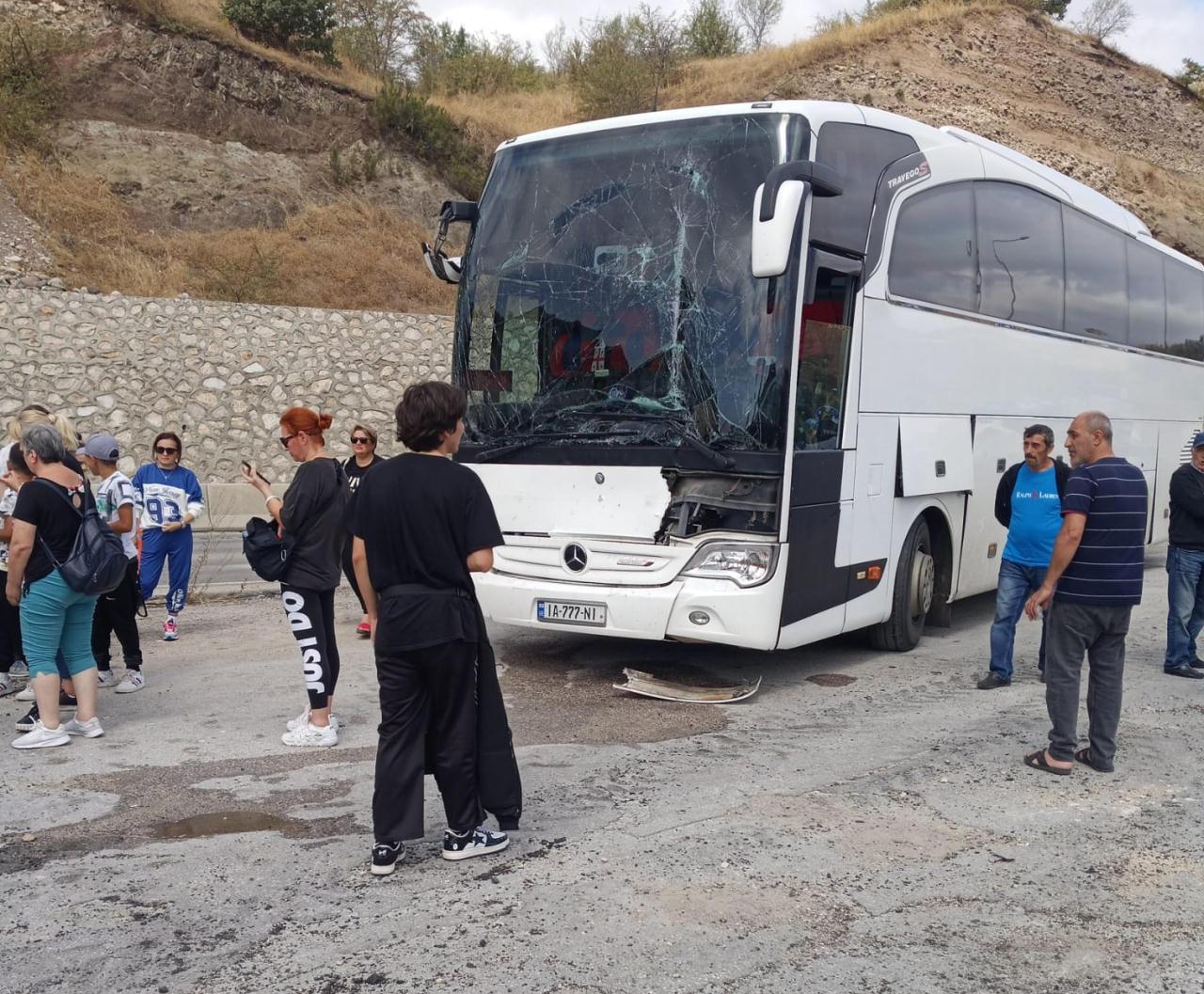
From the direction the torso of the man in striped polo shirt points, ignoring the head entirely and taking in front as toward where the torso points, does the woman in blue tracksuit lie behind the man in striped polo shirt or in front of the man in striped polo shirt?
in front

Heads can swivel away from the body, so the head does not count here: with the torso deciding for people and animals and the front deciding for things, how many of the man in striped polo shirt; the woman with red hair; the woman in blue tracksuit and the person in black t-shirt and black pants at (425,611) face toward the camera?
1

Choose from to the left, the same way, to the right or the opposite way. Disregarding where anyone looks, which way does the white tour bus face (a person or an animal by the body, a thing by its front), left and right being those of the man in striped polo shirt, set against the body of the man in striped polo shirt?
to the left

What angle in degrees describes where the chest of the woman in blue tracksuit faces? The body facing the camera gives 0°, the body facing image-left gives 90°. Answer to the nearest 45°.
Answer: approximately 0°

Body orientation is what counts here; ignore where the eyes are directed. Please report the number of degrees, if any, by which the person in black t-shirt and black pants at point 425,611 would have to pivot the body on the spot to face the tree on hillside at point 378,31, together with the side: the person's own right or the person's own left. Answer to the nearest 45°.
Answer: approximately 45° to the person's own left

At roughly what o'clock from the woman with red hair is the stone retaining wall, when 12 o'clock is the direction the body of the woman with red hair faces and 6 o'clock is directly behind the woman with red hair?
The stone retaining wall is roughly at 3 o'clock from the woman with red hair.

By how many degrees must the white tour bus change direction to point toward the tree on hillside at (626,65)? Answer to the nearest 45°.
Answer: approximately 135° to its right

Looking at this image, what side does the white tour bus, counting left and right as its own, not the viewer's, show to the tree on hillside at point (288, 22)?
right

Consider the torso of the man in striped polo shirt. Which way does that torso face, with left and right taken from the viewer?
facing away from the viewer and to the left of the viewer

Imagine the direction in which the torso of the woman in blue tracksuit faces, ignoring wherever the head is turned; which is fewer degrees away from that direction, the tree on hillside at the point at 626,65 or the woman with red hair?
the woman with red hair

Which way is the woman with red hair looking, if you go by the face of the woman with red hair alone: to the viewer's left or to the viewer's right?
to the viewer's left

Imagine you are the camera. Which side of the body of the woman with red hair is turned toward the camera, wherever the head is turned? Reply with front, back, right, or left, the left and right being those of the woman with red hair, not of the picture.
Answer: left

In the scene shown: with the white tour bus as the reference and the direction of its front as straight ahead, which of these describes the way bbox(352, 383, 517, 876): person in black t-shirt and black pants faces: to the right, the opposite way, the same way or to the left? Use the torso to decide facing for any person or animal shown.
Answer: the opposite way

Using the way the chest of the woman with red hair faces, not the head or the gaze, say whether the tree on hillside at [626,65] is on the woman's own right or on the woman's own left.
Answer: on the woman's own right

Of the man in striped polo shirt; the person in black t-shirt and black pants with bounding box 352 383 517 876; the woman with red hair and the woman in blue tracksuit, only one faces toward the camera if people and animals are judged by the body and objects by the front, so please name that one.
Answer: the woman in blue tracksuit
